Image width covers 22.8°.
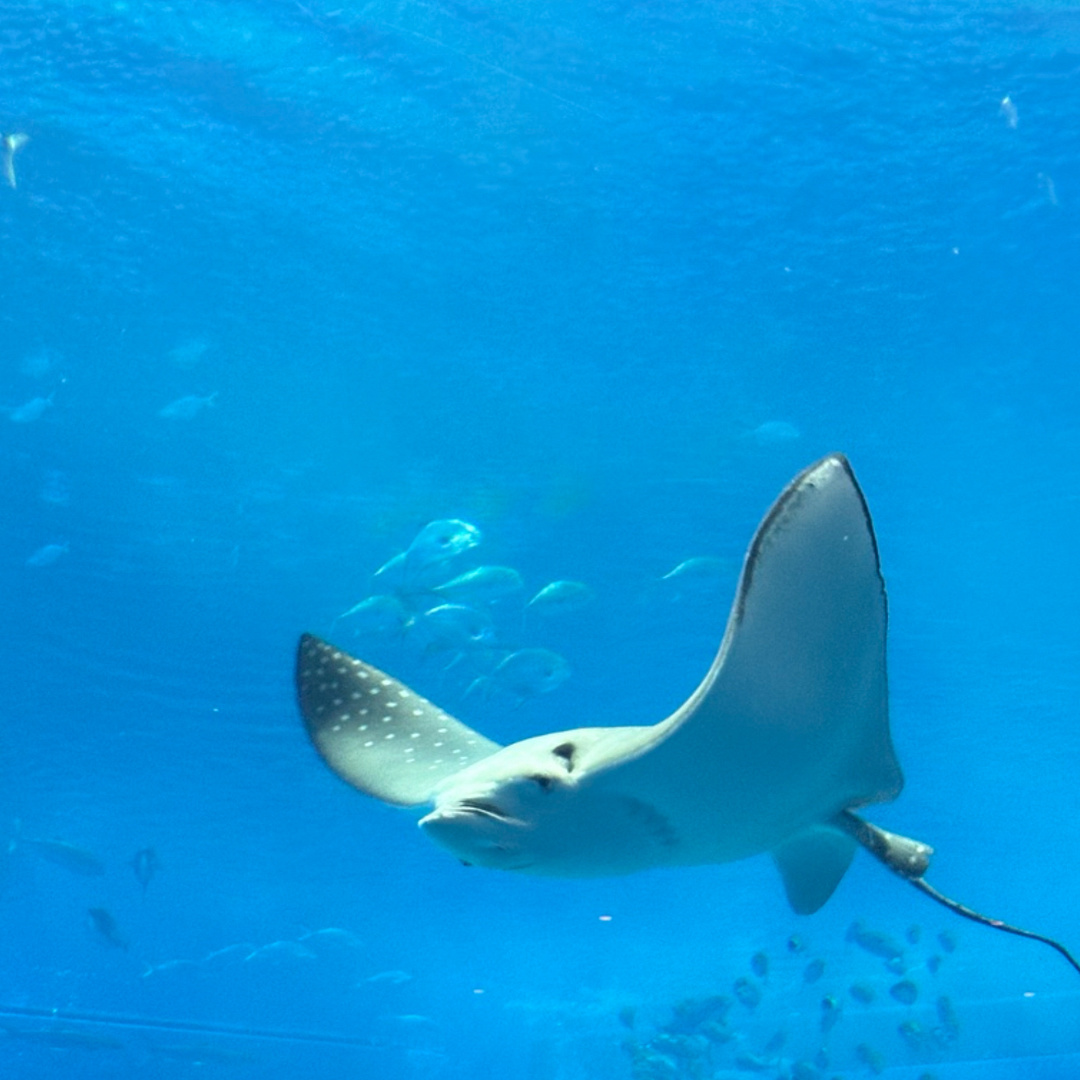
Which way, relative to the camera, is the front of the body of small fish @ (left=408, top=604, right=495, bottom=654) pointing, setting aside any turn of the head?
to the viewer's right

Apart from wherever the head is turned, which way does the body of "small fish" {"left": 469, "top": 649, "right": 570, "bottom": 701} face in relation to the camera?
to the viewer's right

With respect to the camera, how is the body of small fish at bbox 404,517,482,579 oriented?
to the viewer's right

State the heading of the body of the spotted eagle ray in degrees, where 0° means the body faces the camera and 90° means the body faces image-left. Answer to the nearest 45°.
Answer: approximately 45°
